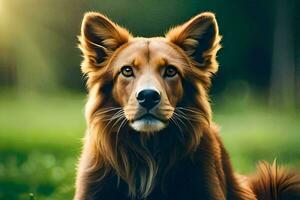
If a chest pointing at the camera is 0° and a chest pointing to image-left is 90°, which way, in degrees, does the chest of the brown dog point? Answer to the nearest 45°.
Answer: approximately 0°
